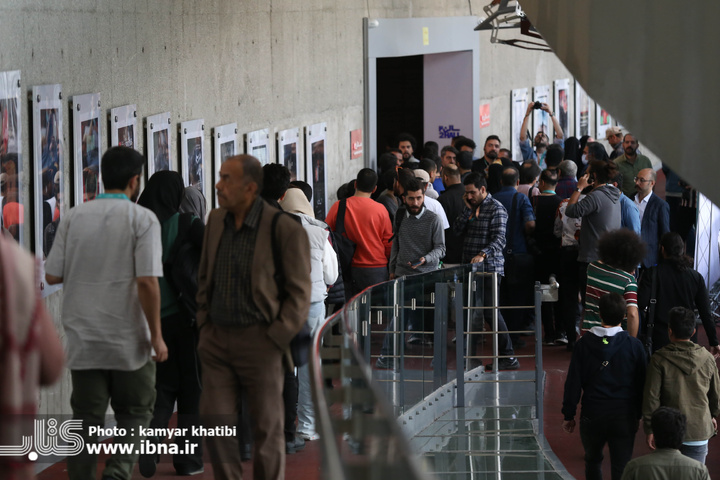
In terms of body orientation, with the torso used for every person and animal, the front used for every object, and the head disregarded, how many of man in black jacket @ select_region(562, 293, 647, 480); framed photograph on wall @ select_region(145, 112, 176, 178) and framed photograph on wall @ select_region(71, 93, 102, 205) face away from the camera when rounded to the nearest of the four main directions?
1

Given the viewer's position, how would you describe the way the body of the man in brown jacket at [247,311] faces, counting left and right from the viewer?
facing the viewer and to the left of the viewer

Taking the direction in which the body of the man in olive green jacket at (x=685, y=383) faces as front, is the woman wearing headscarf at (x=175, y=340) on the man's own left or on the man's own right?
on the man's own left

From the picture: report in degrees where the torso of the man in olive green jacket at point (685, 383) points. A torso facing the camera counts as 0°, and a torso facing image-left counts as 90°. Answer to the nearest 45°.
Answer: approximately 180°

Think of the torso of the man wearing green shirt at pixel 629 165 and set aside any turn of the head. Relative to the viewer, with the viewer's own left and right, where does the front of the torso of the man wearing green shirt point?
facing the viewer

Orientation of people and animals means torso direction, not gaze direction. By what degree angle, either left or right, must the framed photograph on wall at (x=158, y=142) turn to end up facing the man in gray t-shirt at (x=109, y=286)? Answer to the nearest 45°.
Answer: approximately 45° to its right

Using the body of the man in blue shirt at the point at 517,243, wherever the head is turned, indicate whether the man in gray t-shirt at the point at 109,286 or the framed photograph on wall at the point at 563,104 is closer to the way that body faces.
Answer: the framed photograph on wall

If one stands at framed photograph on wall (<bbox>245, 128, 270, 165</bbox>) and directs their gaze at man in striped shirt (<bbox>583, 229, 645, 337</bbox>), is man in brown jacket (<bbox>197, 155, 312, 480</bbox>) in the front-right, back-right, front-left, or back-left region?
front-right

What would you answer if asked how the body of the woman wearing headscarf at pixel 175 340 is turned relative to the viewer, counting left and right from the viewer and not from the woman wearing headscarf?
facing away from the viewer and to the left of the viewer

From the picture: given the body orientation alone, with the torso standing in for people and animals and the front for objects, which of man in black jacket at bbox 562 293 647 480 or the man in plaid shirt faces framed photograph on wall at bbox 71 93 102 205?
the man in plaid shirt

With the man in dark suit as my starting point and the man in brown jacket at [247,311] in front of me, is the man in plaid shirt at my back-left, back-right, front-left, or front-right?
front-right

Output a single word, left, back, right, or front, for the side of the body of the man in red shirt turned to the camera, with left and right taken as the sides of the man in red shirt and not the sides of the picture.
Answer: back

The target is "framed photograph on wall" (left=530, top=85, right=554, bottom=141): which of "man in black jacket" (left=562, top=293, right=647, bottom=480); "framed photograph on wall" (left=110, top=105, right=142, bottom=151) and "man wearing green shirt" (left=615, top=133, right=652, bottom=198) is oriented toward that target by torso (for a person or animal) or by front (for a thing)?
the man in black jacket

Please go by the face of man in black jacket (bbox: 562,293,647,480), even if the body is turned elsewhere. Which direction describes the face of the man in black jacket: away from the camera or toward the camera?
away from the camera

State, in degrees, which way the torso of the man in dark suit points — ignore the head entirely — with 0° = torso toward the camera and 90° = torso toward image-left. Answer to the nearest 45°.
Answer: approximately 45°

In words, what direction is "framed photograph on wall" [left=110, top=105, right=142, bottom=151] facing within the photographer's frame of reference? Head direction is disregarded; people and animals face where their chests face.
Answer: facing the viewer and to the right of the viewer

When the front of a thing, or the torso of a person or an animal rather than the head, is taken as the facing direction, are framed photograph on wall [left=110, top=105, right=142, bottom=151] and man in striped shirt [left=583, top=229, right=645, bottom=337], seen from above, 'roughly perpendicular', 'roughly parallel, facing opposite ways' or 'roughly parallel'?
roughly perpendicular

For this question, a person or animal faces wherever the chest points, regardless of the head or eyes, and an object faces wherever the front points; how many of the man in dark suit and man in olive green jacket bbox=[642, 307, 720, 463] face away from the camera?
1

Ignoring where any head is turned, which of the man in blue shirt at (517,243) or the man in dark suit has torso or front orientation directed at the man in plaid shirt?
the man in dark suit
